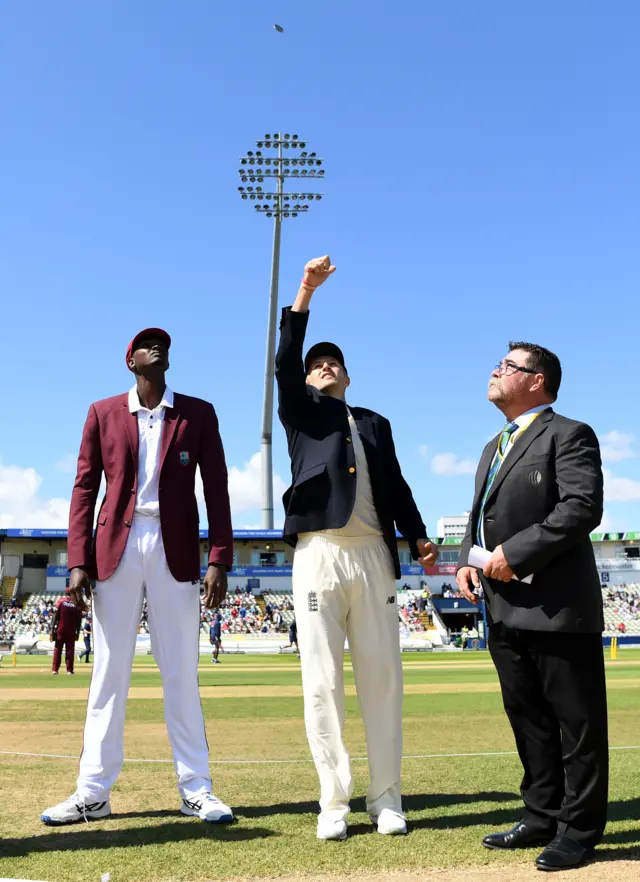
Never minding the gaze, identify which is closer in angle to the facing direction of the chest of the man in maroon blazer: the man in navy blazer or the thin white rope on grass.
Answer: the man in navy blazer

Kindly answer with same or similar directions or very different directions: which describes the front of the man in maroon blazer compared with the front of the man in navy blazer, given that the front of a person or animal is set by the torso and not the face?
same or similar directions

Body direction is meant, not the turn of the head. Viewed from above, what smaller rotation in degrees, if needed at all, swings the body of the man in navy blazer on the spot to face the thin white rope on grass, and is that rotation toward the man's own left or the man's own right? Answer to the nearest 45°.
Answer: approximately 180°

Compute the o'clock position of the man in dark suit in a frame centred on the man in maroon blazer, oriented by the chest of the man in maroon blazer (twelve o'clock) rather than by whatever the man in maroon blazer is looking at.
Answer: The man in dark suit is roughly at 10 o'clock from the man in maroon blazer.

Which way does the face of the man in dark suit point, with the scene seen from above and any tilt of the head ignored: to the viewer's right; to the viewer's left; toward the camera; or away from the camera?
to the viewer's left

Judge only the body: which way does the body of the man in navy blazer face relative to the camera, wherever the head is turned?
toward the camera

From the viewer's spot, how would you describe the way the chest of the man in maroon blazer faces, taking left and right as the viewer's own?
facing the viewer

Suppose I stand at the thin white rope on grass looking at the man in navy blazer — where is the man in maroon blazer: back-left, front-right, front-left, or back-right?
front-right

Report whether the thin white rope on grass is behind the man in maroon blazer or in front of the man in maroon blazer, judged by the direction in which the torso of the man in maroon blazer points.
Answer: behind

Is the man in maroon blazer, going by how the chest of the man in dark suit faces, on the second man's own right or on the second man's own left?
on the second man's own right

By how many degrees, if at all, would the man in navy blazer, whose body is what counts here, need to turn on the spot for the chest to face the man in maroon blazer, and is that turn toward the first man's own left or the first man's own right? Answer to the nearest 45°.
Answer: approximately 90° to the first man's own right

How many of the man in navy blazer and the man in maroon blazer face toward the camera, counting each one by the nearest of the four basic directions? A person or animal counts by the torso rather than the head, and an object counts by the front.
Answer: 2

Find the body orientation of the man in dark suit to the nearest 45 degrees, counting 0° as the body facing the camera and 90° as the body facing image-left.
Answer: approximately 45°
